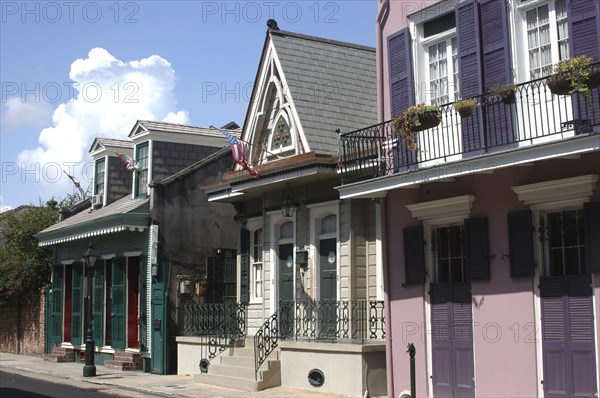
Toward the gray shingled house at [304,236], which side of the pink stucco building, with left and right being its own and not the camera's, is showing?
right

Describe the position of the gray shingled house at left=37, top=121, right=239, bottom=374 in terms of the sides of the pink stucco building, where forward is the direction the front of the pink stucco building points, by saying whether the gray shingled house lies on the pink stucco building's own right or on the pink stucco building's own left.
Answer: on the pink stucco building's own right

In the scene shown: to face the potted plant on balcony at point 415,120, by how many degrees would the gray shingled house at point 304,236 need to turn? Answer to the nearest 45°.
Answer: approximately 45° to its left

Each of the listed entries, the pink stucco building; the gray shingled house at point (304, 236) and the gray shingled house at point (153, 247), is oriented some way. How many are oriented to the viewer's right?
0

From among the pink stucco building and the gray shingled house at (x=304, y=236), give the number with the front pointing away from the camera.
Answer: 0

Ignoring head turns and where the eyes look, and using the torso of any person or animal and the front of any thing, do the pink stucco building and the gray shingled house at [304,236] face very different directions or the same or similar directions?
same or similar directions

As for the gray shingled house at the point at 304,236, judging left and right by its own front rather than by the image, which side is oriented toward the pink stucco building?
left

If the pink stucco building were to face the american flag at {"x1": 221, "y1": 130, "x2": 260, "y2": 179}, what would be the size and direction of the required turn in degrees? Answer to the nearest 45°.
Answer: approximately 90° to its right

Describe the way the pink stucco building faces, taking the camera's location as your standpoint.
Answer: facing the viewer and to the left of the viewer

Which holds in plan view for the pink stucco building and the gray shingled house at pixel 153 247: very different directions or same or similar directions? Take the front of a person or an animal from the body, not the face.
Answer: same or similar directions

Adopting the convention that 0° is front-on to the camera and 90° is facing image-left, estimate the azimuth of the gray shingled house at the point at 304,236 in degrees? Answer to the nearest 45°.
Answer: approximately 45°

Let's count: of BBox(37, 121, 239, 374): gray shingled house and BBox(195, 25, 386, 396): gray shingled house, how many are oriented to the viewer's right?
0

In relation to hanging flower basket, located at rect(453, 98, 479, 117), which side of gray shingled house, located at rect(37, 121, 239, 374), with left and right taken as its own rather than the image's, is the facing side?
left
